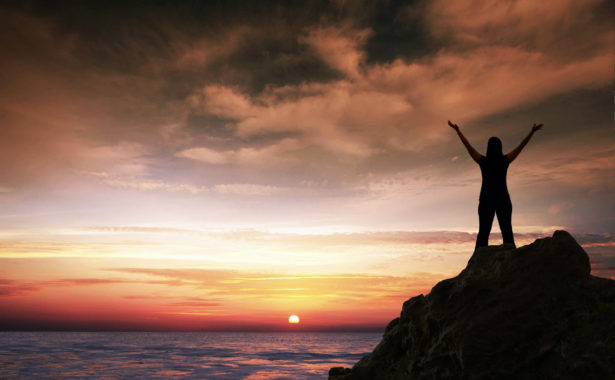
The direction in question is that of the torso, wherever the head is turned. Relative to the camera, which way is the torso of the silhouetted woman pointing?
away from the camera
